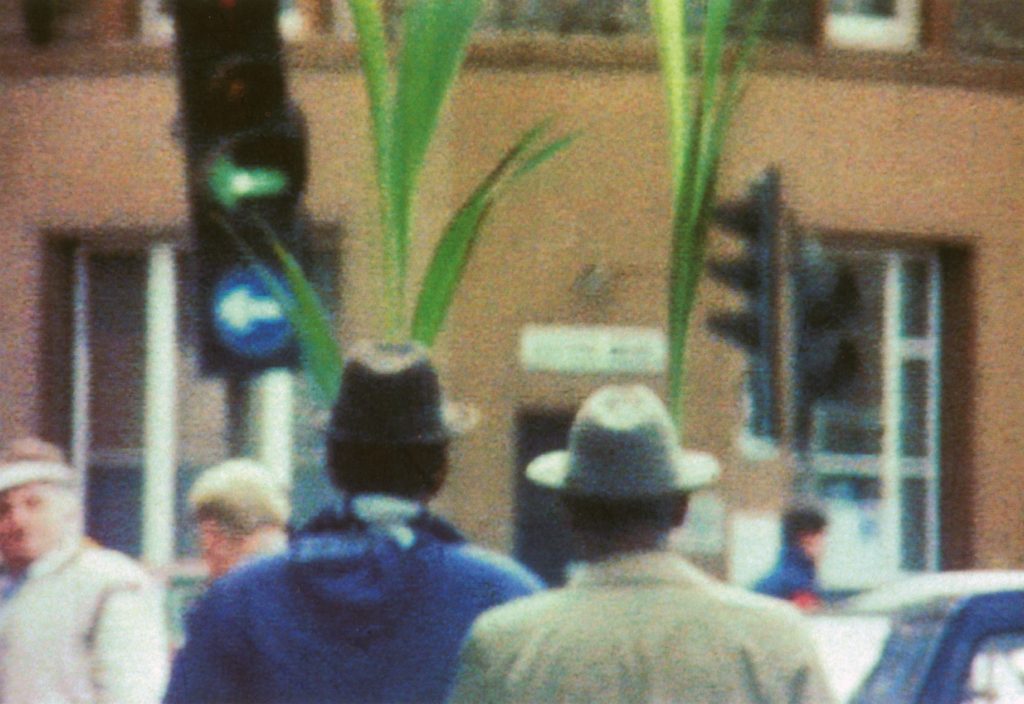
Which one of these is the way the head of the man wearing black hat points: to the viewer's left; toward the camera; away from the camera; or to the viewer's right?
away from the camera

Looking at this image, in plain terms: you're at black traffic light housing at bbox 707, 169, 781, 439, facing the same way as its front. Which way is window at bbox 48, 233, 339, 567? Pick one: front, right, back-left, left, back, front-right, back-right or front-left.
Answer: front-right

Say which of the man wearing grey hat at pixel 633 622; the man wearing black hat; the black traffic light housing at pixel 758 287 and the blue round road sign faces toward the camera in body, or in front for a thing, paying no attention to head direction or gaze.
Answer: the blue round road sign

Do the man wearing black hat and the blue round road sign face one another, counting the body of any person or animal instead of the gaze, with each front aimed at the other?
yes

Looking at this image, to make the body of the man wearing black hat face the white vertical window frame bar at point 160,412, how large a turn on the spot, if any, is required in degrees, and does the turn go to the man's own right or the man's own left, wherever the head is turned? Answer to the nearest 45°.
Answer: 0° — they already face it

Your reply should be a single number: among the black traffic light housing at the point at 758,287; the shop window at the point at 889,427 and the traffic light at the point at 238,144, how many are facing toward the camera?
2

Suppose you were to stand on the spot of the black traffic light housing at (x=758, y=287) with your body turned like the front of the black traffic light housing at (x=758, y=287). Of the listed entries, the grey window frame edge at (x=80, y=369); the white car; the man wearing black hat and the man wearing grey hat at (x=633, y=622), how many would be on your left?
3

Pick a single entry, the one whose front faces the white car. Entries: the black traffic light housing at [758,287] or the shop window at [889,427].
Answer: the shop window

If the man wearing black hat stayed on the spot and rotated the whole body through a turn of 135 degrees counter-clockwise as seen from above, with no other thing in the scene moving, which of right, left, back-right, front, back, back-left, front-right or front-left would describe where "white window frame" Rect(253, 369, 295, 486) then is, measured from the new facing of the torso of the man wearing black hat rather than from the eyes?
back-right

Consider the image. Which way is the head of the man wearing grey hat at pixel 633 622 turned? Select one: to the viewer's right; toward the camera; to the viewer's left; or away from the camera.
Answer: away from the camera

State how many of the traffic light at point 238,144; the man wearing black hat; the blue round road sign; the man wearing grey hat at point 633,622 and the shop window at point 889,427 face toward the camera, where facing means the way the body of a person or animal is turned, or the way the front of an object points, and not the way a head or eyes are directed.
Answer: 3

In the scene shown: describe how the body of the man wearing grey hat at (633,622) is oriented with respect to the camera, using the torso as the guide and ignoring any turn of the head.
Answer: away from the camera
